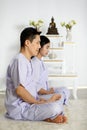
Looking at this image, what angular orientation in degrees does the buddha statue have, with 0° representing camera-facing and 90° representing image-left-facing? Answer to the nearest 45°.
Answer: approximately 0°
